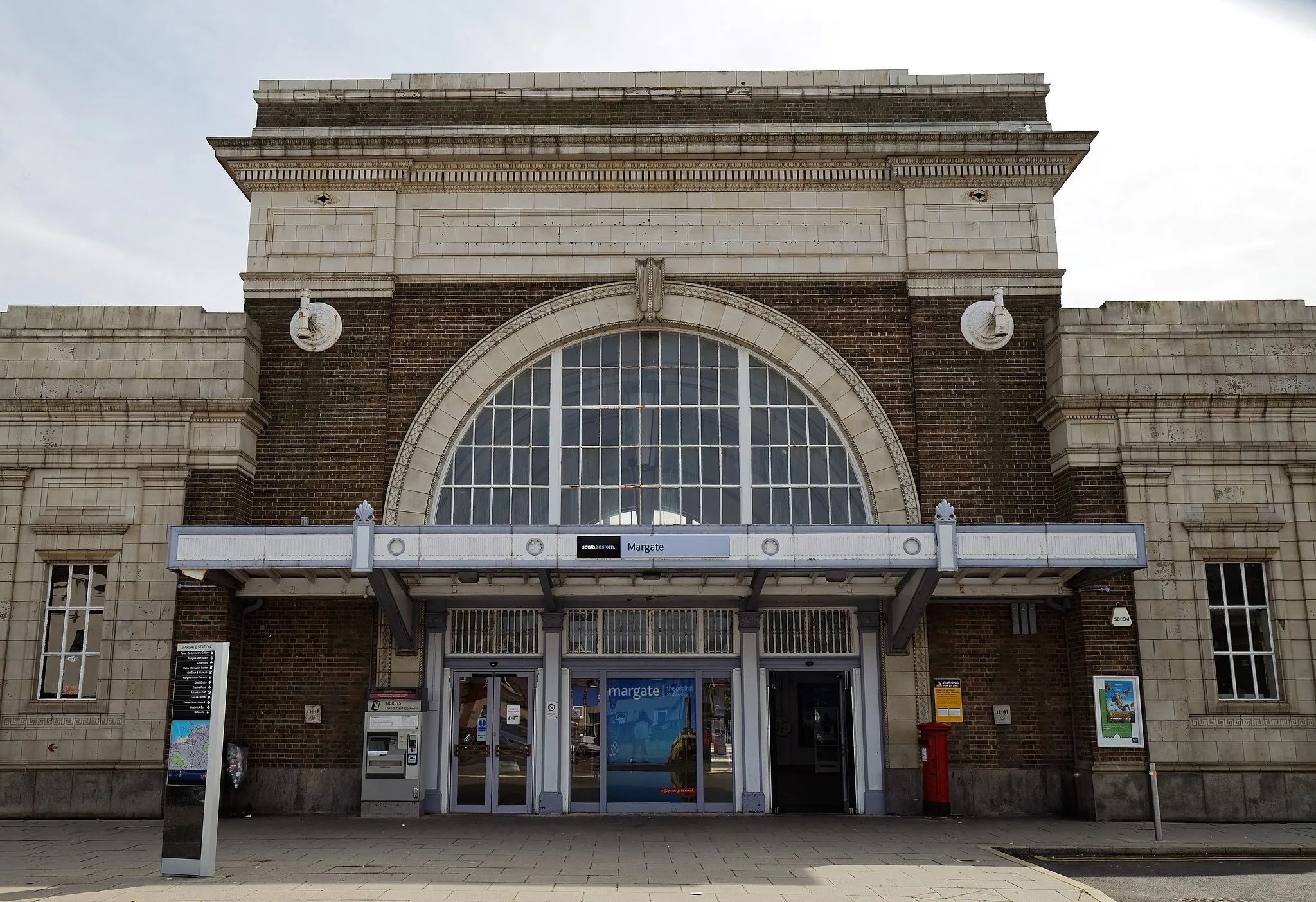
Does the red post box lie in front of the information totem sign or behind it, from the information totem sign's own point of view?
behind

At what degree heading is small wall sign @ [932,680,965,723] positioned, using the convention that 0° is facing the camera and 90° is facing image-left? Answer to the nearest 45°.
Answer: approximately 0°

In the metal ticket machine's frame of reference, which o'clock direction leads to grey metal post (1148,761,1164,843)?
The grey metal post is roughly at 10 o'clock from the metal ticket machine.

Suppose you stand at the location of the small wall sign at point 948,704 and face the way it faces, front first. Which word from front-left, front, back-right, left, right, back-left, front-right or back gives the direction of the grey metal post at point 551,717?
right

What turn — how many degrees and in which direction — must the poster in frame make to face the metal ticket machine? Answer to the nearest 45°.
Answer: approximately 90° to its right

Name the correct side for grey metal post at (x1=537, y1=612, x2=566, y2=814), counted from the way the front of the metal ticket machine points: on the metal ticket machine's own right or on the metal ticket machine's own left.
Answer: on the metal ticket machine's own left

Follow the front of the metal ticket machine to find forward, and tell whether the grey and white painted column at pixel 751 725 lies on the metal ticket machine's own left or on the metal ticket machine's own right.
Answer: on the metal ticket machine's own left

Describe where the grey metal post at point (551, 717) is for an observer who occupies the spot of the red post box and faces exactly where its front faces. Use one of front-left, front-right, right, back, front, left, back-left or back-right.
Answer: front-right

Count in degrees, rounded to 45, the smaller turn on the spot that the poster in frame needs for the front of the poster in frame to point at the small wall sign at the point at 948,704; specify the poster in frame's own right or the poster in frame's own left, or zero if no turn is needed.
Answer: approximately 90° to the poster in frame's own right
